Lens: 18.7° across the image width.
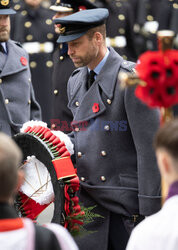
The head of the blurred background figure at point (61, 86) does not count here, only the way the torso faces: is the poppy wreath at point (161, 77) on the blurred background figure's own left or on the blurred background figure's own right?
on the blurred background figure's own left

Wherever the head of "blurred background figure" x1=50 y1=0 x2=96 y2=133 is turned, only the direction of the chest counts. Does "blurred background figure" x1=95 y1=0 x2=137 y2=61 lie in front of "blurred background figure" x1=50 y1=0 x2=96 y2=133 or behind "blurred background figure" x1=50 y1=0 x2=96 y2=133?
behind

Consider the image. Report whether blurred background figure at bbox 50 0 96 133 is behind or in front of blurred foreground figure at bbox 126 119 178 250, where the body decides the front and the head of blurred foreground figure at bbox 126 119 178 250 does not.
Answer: in front

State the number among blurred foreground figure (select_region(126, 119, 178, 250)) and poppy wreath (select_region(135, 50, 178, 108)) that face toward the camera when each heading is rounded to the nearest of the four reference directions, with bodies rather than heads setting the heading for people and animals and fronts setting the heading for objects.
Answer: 1

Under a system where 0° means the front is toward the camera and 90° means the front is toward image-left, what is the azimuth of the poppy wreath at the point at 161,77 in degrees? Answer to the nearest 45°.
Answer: approximately 0°

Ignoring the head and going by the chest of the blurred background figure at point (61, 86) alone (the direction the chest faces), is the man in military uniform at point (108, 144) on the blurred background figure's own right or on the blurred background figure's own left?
on the blurred background figure's own left

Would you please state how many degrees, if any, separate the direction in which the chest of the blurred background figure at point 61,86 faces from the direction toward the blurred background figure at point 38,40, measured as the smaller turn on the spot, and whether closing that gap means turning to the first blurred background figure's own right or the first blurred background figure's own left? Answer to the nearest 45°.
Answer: approximately 135° to the first blurred background figure's own right

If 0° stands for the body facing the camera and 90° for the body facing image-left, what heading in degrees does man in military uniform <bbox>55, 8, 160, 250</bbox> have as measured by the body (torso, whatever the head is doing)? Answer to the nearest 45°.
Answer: approximately 45°
